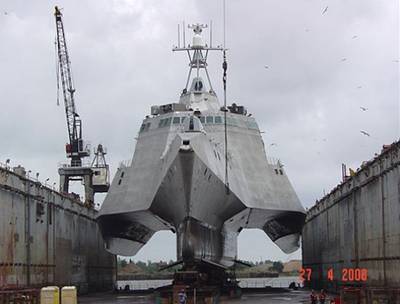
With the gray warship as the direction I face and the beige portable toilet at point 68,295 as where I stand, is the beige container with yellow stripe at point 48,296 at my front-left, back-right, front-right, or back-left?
back-left

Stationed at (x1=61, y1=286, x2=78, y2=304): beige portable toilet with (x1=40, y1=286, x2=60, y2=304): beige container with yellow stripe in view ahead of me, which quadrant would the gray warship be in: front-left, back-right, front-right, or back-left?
back-right

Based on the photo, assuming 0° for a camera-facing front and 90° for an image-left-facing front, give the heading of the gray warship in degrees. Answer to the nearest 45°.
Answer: approximately 0°

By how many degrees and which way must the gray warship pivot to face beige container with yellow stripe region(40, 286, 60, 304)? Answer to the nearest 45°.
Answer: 0° — it already faces it
